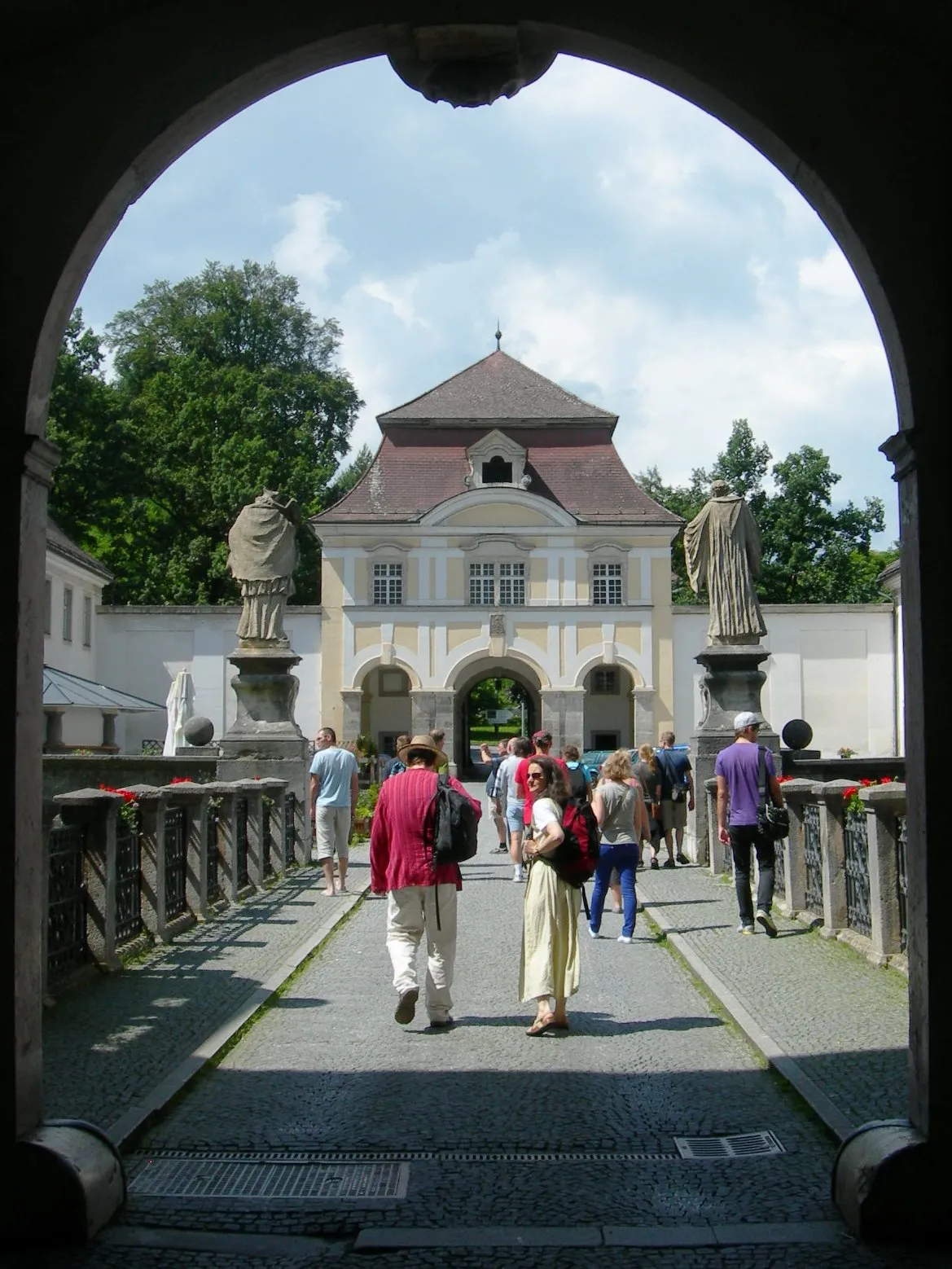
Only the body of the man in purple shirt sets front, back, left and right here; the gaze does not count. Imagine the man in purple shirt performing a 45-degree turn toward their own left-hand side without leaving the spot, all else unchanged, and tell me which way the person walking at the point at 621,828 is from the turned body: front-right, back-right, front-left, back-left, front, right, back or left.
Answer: front-left

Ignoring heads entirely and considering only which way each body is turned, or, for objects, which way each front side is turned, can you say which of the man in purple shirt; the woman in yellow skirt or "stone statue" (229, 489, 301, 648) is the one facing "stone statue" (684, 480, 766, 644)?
the man in purple shirt

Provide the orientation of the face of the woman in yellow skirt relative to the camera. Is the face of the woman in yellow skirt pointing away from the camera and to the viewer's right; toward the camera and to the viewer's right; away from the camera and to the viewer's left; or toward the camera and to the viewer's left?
toward the camera and to the viewer's left

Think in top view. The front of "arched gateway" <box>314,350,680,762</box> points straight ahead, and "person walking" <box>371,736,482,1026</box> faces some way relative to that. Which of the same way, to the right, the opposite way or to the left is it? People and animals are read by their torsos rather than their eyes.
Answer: the opposite way

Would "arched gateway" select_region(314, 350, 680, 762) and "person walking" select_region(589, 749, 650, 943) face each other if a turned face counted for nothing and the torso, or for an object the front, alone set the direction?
yes

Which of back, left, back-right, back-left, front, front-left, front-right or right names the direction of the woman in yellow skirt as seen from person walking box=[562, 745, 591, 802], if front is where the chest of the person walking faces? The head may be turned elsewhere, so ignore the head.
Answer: back

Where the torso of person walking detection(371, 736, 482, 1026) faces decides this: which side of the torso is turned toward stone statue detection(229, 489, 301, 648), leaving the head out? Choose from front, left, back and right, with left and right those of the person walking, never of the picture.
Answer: front

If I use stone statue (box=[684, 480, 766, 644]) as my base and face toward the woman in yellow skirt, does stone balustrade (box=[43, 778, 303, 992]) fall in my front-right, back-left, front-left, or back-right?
front-right

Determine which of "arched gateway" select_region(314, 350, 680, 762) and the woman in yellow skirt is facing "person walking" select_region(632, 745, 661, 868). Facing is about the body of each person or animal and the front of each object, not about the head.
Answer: the arched gateway

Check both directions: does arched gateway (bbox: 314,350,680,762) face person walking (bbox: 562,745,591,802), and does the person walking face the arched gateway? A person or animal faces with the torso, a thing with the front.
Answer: yes

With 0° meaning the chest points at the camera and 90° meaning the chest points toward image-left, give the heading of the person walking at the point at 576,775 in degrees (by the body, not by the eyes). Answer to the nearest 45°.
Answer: approximately 180°
